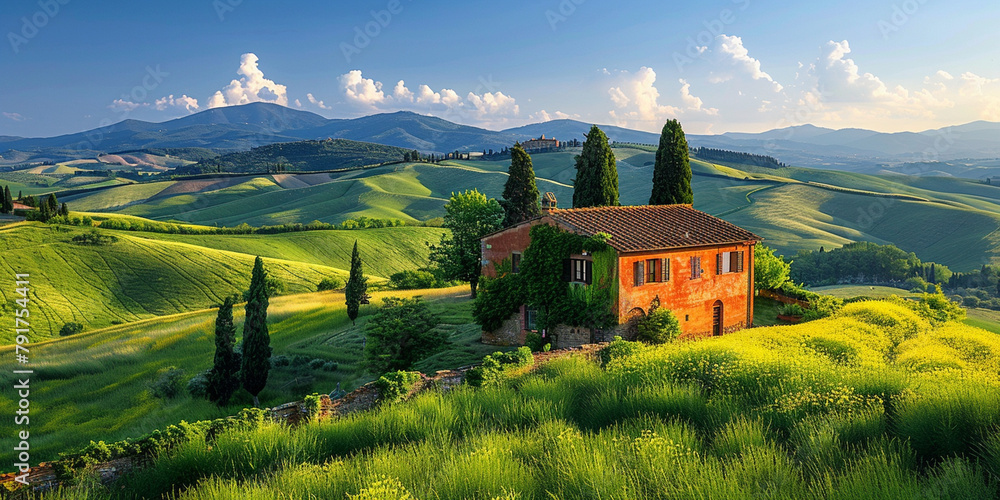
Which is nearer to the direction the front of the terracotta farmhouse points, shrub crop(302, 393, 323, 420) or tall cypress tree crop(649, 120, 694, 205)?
the shrub

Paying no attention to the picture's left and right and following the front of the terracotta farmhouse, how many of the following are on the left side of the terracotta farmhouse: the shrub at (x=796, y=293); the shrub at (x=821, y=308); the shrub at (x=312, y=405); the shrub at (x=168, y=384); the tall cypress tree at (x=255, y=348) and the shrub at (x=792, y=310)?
3

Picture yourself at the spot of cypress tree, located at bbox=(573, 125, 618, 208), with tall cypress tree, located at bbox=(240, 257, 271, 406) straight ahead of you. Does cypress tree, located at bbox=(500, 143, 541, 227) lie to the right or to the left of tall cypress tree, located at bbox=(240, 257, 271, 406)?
right

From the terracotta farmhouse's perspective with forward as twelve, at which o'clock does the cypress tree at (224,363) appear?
The cypress tree is roughly at 4 o'clock from the terracotta farmhouse.

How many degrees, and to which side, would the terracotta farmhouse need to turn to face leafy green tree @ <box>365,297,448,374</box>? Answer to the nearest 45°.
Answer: approximately 90° to its right

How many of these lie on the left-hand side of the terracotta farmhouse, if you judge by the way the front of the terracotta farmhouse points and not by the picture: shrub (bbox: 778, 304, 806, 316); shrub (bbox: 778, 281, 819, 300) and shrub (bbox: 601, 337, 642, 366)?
2

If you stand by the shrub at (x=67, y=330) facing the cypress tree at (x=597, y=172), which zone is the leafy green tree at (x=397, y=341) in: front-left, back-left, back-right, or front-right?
front-right

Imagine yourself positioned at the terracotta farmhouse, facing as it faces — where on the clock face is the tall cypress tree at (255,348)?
The tall cypress tree is roughly at 4 o'clock from the terracotta farmhouse.

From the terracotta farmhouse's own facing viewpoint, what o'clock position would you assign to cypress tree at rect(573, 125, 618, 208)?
The cypress tree is roughly at 7 o'clock from the terracotta farmhouse.

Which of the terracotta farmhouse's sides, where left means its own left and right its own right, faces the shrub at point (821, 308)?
left

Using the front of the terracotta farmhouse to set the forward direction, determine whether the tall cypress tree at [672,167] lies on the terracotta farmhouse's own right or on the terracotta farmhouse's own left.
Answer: on the terracotta farmhouse's own left

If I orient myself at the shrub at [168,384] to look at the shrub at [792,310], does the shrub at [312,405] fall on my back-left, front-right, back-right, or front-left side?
front-right

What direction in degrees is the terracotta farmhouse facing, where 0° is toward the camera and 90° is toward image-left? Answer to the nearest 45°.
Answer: approximately 315°

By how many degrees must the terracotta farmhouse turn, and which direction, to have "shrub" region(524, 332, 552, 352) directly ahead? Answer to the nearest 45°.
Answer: approximately 90° to its right
